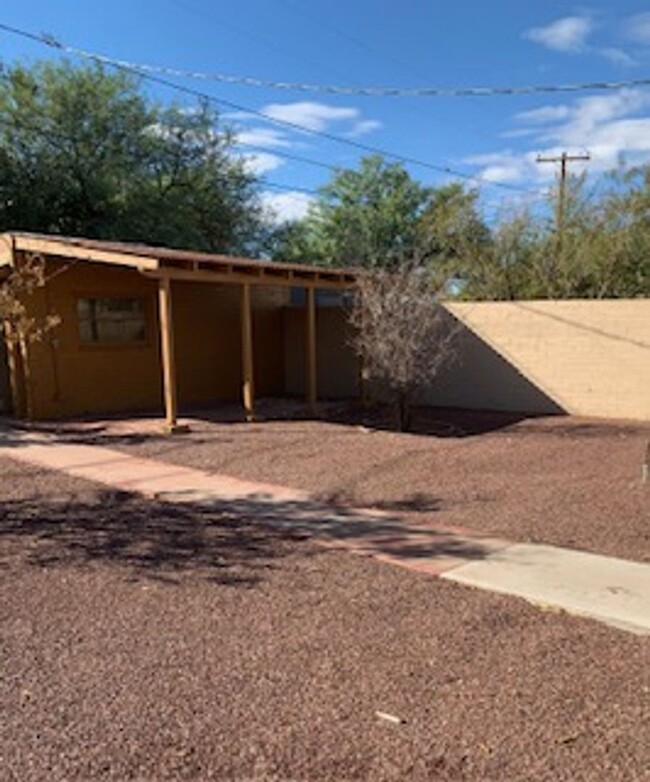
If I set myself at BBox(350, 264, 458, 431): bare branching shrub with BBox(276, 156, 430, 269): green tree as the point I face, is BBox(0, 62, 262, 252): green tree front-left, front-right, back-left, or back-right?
front-left

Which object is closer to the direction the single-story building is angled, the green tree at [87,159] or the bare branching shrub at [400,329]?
the bare branching shrub

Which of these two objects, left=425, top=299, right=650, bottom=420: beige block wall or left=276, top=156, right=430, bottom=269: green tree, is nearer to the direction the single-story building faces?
the beige block wall

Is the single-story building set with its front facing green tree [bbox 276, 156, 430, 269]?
no

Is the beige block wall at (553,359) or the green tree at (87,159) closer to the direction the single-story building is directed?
the beige block wall

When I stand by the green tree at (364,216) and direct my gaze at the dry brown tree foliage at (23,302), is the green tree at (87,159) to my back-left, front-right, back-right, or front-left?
front-right

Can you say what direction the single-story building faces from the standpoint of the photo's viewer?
facing the viewer and to the right of the viewer

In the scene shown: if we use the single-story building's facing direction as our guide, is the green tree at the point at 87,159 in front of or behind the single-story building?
behind

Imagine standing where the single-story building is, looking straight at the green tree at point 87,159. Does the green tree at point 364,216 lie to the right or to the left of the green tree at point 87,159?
right
